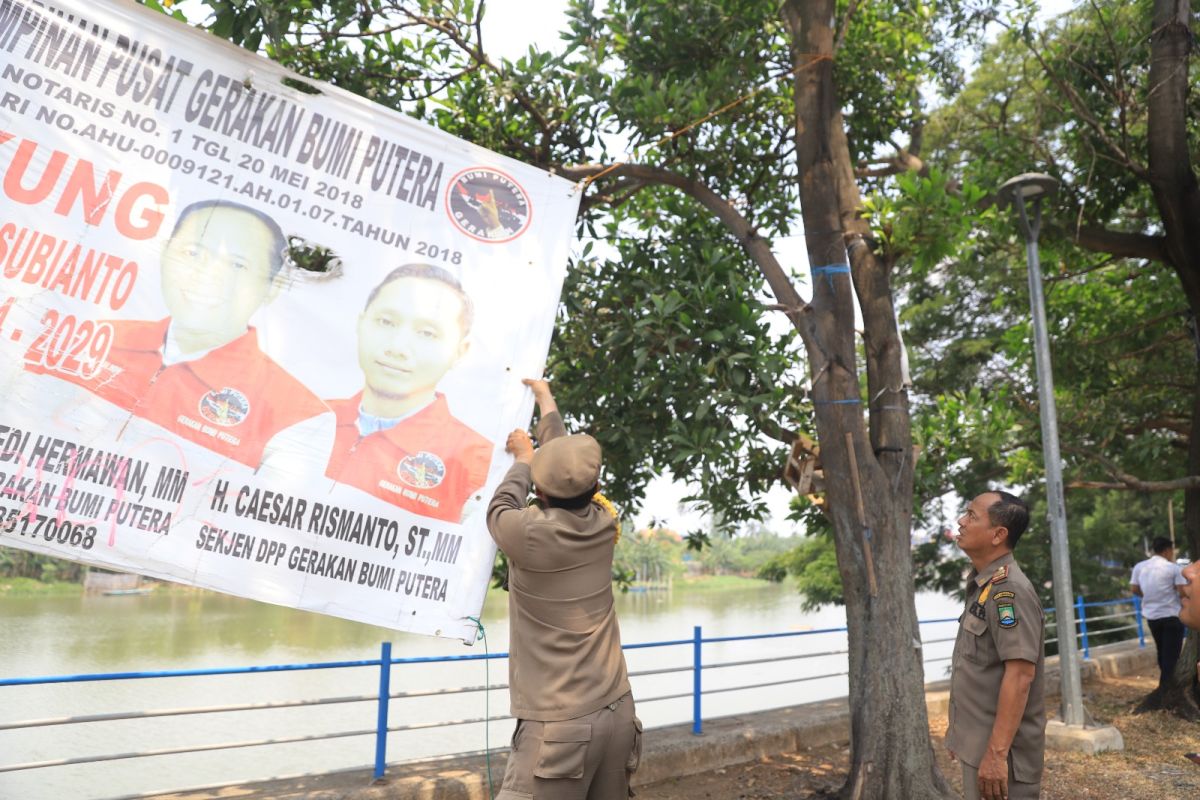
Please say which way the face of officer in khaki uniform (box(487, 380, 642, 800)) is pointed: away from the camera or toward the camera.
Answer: away from the camera

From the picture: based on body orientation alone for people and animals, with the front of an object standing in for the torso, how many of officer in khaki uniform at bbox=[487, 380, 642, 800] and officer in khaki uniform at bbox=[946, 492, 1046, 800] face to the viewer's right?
0

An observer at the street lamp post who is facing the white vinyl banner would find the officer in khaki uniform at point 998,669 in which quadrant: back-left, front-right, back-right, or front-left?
front-left

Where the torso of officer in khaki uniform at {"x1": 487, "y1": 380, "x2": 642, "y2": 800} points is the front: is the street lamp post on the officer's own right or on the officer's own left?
on the officer's own right

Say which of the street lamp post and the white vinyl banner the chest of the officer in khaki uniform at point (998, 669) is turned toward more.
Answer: the white vinyl banner

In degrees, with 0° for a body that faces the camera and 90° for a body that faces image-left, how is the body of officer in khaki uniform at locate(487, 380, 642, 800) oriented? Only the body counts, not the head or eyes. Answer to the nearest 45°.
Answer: approximately 135°

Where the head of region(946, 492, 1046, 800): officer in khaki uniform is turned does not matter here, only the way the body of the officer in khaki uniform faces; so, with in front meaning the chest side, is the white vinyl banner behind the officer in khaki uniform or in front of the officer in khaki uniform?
in front

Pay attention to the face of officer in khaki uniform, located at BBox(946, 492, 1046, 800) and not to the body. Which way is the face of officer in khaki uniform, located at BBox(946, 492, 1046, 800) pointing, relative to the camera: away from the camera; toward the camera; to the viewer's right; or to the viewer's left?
to the viewer's left

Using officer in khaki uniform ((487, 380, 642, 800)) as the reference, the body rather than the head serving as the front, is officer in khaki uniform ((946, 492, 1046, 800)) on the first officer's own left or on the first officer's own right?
on the first officer's own right

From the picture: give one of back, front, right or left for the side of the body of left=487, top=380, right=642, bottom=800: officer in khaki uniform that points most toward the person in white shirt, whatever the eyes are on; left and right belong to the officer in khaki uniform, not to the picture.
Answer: right
